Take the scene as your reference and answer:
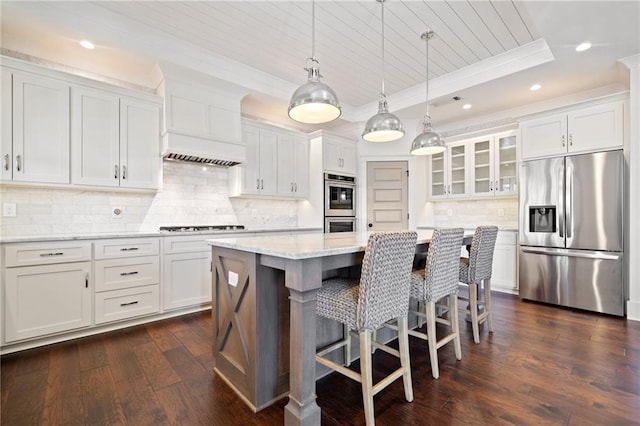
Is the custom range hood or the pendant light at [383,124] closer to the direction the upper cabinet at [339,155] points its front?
the pendant light

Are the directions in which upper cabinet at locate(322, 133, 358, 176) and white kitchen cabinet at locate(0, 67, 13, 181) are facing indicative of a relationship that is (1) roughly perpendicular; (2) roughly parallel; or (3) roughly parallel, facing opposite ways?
roughly parallel

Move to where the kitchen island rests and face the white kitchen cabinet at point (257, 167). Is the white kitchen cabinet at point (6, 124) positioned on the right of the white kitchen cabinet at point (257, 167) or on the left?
left

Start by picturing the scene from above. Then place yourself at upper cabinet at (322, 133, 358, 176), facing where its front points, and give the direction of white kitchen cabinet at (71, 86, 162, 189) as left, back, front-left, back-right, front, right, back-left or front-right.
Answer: right

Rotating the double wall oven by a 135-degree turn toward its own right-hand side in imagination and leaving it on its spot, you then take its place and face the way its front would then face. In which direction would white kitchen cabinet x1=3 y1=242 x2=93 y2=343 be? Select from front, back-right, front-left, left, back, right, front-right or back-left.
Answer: front-left

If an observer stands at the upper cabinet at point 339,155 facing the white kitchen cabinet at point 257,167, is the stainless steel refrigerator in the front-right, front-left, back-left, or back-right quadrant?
back-left

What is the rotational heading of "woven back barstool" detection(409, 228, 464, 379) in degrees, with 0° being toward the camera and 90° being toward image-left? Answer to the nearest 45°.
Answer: approximately 135°

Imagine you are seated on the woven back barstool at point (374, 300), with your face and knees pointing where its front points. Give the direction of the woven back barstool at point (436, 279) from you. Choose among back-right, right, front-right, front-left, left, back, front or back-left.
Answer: right

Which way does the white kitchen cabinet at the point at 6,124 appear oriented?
toward the camera

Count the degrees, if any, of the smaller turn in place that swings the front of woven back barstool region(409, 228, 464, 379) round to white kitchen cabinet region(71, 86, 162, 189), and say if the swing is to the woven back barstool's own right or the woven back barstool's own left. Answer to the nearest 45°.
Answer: approximately 45° to the woven back barstool's own left

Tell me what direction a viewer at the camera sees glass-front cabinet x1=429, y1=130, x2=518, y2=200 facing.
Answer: facing the viewer and to the left of the viewer
